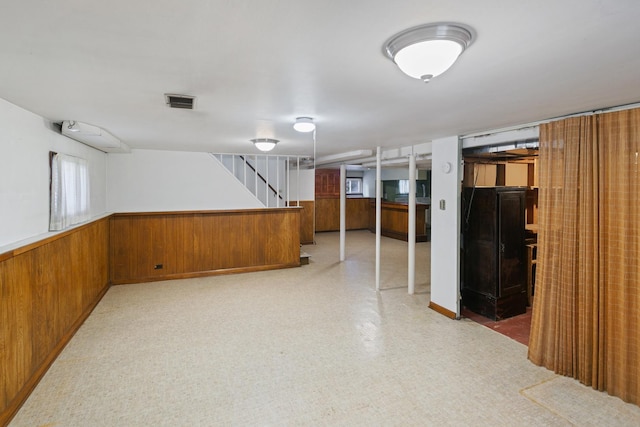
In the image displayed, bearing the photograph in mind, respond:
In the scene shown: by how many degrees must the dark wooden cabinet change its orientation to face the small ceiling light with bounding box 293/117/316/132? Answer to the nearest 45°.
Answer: approximately 90° to its right

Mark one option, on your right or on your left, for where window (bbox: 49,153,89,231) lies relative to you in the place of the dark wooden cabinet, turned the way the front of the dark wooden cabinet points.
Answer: on your right
